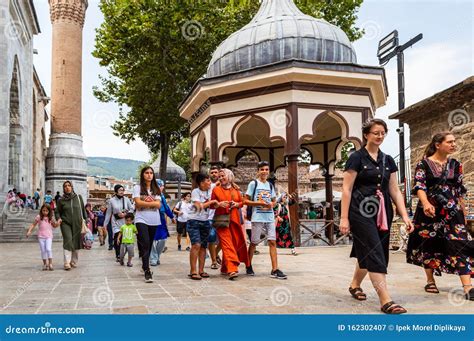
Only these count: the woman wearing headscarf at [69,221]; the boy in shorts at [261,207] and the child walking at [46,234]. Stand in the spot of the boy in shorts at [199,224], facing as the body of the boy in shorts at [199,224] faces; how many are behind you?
2

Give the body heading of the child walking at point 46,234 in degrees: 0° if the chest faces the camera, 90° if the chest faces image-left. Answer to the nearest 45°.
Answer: approximately 0°

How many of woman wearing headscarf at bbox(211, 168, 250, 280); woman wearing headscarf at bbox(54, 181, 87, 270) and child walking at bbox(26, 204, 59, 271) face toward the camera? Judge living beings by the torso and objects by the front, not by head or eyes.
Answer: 3

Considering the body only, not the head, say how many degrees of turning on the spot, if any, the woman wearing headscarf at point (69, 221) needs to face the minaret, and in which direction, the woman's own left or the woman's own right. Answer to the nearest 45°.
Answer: approximately 180°

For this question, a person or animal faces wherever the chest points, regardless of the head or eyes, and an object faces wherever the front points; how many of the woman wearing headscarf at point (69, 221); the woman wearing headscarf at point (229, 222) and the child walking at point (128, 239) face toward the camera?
3

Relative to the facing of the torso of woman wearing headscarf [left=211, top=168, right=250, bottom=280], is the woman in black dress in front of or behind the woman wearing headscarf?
in front

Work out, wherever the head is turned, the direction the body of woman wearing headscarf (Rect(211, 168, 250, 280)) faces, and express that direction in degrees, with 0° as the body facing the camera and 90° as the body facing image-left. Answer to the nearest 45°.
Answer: approximately 0°

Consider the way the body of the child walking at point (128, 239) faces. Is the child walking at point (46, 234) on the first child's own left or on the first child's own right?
on the first child's own right

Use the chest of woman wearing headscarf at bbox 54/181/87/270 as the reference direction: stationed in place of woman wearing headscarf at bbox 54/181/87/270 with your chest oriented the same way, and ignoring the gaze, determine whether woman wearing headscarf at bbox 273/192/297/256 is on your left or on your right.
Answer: on your left

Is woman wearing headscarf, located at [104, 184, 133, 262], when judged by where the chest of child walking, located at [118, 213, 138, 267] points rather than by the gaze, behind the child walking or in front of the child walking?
behind
